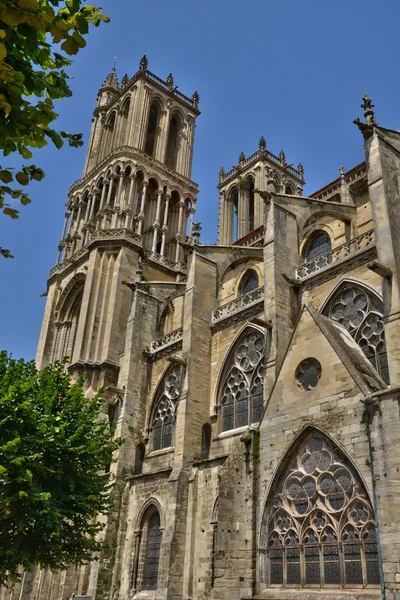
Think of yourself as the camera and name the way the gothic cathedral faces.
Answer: facing away from the viewer and to the left of the viewer
